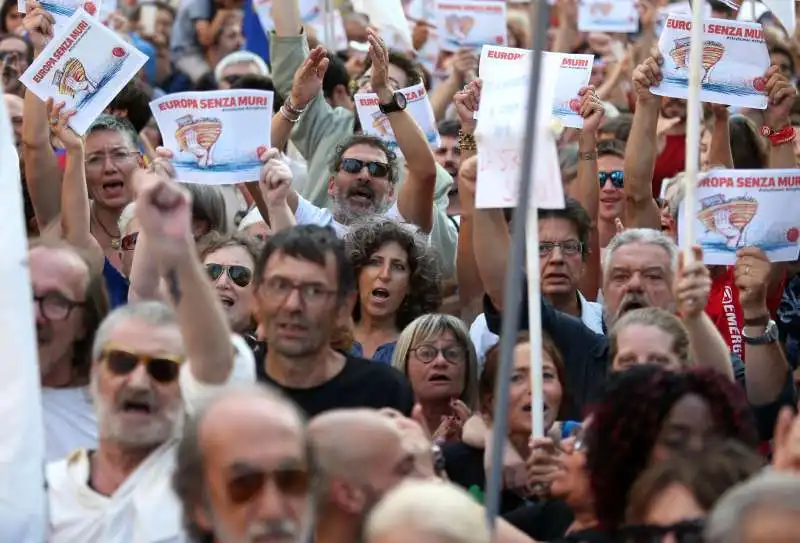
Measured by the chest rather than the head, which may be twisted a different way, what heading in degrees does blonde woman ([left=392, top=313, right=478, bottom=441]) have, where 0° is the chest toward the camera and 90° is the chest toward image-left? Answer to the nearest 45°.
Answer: approximately 0°

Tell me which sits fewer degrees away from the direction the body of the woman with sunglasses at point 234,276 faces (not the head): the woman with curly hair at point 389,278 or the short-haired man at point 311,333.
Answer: the short-haired man

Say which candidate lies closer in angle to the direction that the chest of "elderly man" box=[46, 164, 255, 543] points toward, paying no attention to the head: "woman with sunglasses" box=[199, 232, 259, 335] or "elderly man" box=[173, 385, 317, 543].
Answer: the elderly man

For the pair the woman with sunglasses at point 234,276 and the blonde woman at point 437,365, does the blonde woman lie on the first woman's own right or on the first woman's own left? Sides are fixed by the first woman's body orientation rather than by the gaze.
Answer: on the first woman's own left

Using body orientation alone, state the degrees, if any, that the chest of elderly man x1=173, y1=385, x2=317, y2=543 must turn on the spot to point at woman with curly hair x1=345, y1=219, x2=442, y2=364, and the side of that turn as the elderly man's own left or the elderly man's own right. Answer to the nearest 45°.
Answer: approximately 135° to the elderly man's own left
